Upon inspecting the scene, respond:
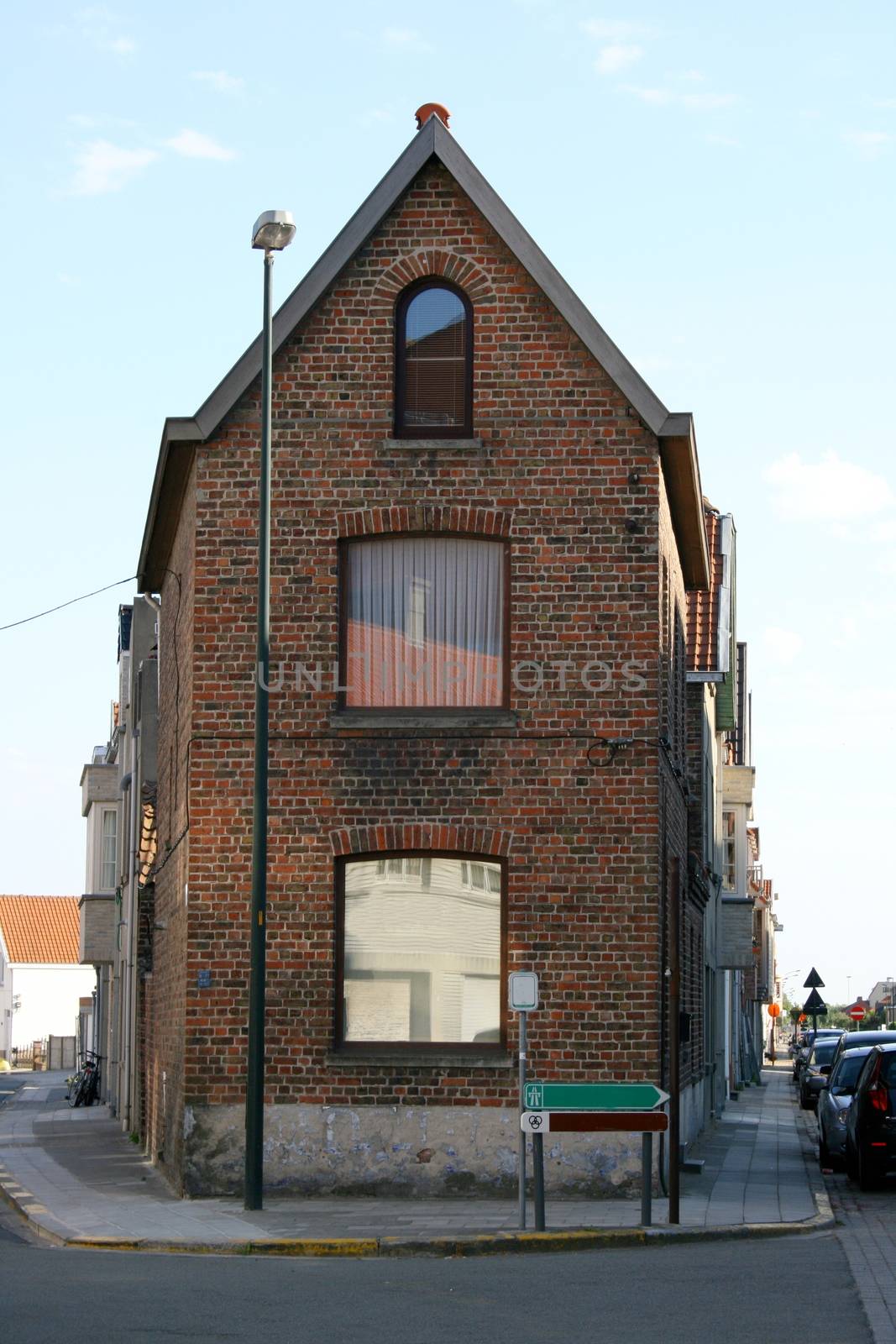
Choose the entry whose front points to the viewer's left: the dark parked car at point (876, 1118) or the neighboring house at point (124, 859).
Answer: the neighboring house

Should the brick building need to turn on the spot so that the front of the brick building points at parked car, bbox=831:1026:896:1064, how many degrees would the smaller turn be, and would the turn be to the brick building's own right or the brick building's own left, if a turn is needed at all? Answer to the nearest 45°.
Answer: approximately 135° to the brick building's own left

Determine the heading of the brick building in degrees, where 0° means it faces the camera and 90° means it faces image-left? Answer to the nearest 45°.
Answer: approximately 0°

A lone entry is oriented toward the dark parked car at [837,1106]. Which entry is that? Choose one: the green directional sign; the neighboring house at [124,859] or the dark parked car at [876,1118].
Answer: the dark parked car at [876,1118]

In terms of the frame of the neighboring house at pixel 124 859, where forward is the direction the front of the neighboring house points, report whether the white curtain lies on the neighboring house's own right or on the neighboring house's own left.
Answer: on the neighboring house's own left

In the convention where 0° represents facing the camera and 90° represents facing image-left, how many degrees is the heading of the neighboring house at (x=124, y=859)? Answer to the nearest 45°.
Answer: approximately 90°

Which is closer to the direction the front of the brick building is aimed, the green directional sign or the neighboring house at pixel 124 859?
the green directional sign

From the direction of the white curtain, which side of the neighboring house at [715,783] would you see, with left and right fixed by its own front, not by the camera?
right

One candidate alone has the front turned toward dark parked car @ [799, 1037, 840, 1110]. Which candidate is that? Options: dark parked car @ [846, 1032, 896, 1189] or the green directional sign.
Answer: dark parked car @ [846, 1032, 896, 1189]

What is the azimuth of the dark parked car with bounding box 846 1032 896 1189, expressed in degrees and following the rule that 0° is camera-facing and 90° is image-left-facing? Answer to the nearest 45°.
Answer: approximately 180°

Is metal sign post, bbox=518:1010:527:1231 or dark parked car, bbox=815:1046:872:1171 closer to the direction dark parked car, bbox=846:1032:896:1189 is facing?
the dark parked car

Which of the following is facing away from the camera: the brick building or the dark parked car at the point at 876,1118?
the dark parked car

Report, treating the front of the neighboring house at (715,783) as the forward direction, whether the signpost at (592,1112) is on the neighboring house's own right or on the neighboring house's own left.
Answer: on the neighboring house's own right
